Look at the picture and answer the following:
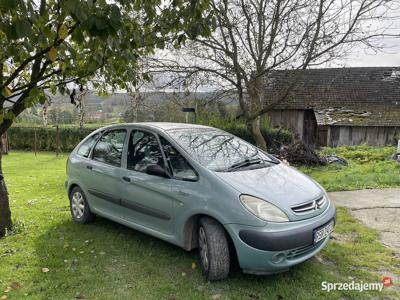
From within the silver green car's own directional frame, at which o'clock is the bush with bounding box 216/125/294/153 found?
The bush is roughly at 8 o'clock from the silver green car.

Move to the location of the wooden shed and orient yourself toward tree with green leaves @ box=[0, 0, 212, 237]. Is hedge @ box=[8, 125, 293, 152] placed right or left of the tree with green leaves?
right

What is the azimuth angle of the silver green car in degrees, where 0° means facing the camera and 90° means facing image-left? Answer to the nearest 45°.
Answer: approximately 315°

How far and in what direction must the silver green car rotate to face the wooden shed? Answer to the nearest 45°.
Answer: approximately 90° to its left

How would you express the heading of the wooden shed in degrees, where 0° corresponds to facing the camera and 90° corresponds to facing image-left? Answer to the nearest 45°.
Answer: approximately 0°

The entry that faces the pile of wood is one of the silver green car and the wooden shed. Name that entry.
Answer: the wooden shed

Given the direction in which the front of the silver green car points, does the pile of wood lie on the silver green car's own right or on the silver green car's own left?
on the silver green car's own left

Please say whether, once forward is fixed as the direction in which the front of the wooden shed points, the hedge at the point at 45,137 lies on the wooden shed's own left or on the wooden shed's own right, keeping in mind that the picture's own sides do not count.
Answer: on the wooden shed's own right
